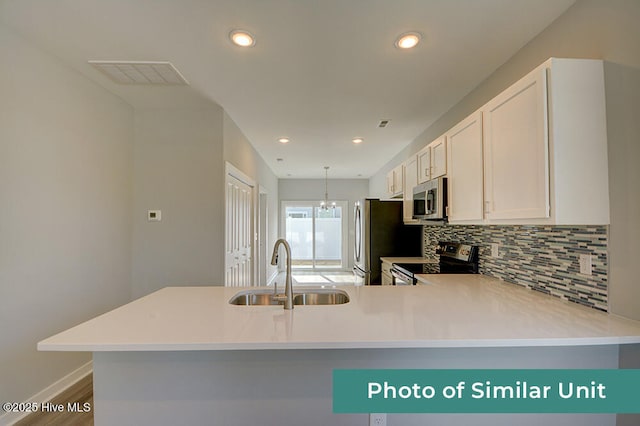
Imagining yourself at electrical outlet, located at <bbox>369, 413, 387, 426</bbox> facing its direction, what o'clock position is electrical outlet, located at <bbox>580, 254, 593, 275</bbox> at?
electrical outlet, located at <bbox>580, 254, 593, 275</bbox> is roughly at 8 o'clock from electrical outlet, located at <bbox>369, 413, 387, 426</bbox>.

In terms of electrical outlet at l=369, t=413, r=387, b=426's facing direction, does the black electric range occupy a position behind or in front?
behind

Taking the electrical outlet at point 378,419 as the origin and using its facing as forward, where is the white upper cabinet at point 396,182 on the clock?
The white upper cabinet is roughly at 6 o'clock from the electrical outlet.

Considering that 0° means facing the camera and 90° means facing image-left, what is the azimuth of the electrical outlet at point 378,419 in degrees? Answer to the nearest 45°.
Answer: approximately 0°

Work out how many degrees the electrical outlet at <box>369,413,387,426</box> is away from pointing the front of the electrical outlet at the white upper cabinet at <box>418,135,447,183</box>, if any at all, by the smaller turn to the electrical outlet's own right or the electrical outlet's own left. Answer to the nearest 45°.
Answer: approximately 180°

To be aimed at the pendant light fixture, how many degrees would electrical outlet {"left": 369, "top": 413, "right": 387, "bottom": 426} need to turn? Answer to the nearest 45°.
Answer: approximately 180°

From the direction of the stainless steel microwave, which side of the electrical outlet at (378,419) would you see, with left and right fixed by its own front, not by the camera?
back

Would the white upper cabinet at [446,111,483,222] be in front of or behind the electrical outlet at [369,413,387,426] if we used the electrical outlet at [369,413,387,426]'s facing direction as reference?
behind
